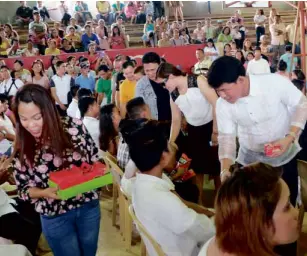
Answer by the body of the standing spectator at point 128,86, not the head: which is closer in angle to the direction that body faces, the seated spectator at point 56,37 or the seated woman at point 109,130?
the seated woman

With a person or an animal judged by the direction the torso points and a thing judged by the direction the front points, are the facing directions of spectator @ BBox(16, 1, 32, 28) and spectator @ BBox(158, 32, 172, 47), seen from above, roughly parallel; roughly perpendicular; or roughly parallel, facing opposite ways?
roughly parallel

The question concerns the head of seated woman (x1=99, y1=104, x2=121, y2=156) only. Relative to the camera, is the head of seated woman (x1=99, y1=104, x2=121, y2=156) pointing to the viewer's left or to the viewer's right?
to the viewer's right

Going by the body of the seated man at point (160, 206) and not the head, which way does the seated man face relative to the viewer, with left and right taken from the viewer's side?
facing away from the viewer and to the right of the viewer

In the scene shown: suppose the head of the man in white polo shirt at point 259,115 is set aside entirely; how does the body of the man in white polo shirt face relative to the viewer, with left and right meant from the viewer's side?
facing the viewer and to the left of the viewer

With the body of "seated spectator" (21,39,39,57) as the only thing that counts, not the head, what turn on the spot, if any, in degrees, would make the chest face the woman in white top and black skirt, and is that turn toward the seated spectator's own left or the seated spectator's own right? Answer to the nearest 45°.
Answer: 0° — they already face them

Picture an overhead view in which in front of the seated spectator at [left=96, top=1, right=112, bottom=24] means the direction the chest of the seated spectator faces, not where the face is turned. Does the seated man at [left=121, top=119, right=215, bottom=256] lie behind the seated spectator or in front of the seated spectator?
in front

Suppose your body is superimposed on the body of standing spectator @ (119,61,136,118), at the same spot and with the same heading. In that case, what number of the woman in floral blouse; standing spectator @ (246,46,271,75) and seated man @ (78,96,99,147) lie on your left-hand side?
1

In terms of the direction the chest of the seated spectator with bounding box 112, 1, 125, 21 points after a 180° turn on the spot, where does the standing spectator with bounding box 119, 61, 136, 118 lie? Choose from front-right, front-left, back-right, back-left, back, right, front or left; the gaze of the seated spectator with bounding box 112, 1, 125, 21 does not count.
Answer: back

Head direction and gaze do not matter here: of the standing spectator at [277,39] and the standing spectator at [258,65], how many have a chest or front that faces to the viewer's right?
0

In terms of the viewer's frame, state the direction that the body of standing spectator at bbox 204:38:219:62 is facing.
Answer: toward the camera

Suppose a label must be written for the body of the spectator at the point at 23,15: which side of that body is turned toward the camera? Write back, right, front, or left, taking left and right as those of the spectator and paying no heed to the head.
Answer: front

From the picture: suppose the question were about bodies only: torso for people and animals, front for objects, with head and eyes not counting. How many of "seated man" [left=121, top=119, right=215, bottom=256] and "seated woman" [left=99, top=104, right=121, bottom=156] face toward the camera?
0

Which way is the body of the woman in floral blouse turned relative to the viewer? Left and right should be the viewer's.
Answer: facing the viewer

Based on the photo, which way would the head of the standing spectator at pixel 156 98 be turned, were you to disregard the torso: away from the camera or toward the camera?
toward the camera
